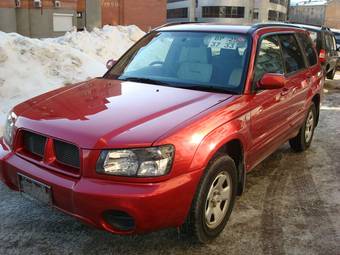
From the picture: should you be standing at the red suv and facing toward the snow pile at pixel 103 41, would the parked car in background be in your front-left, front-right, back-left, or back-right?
front-right

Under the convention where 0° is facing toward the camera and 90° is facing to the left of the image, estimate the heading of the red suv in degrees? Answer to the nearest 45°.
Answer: approximately 45°

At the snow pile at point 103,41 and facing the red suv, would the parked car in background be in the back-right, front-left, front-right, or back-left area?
front-left

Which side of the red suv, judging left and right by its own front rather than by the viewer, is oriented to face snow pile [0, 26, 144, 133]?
right

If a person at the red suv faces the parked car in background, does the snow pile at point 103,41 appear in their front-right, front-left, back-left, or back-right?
front-left

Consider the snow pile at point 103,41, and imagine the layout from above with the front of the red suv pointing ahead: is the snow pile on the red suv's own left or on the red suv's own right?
on the red suv's own right

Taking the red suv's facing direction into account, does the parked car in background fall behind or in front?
behind
